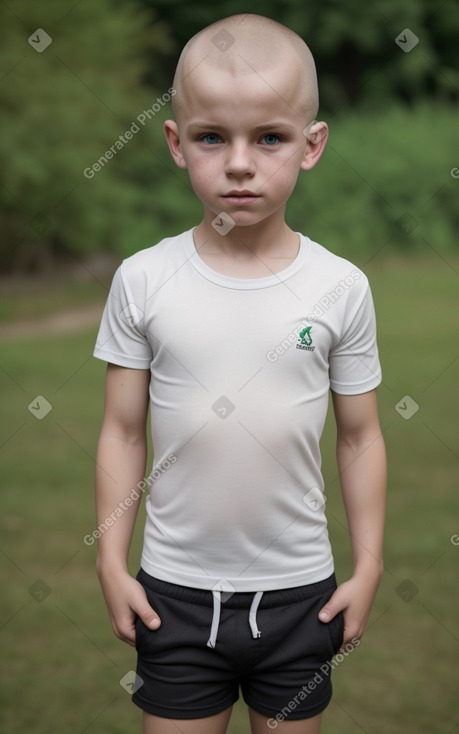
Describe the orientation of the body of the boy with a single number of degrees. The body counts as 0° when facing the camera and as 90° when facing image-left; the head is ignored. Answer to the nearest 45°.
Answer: approximately 0°

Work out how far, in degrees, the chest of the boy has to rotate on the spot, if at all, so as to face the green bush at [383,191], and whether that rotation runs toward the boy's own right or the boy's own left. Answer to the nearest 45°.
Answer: approximately 180°
